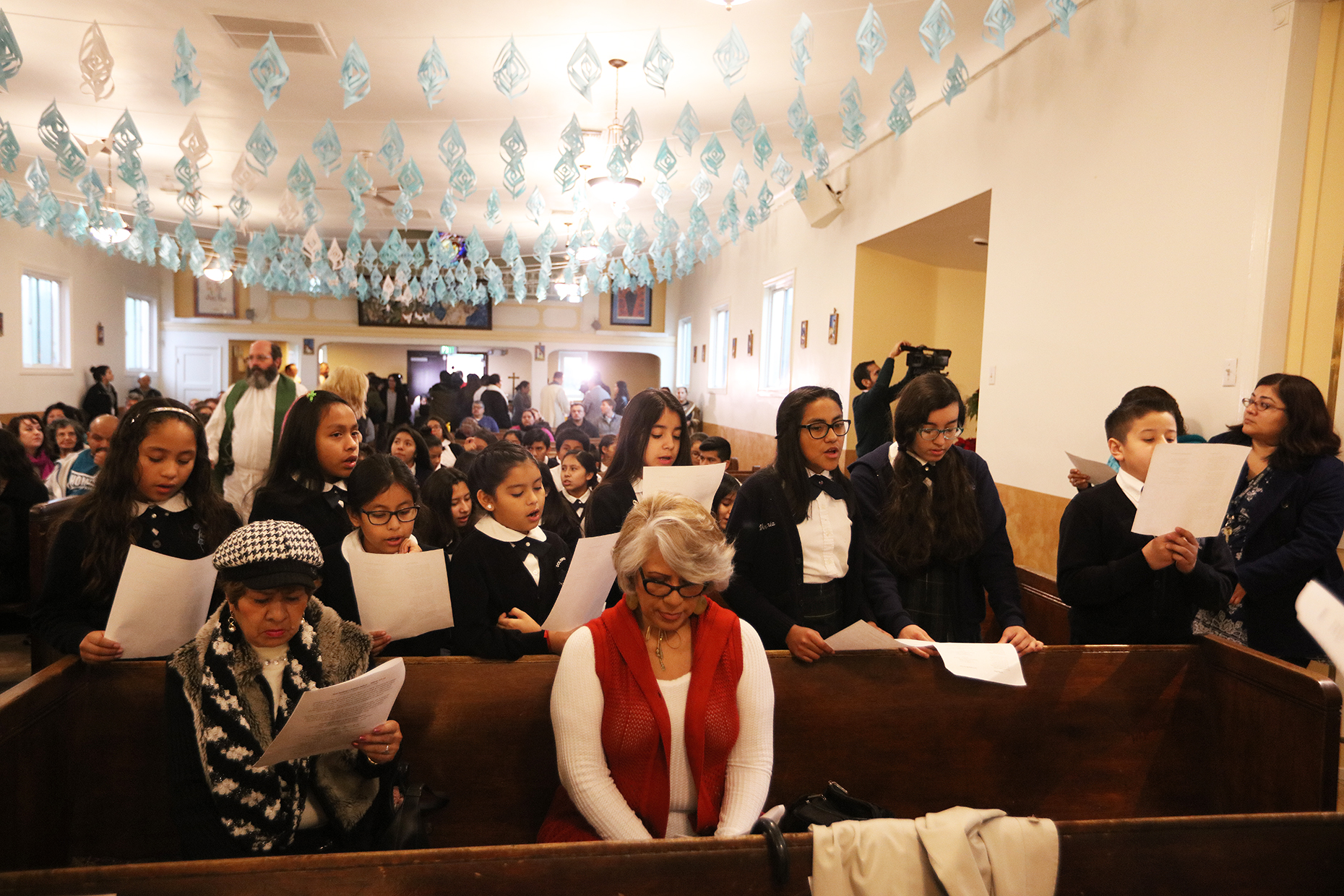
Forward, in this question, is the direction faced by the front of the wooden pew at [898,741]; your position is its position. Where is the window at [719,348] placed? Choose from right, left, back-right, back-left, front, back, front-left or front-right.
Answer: back

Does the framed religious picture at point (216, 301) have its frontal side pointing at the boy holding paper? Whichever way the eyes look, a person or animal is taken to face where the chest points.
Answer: yes

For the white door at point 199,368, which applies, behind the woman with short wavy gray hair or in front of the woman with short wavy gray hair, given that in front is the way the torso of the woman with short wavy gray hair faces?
behind

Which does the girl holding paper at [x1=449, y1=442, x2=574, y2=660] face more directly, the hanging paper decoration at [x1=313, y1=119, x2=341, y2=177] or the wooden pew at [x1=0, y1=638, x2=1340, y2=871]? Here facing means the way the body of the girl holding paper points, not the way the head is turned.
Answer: the wooden pew

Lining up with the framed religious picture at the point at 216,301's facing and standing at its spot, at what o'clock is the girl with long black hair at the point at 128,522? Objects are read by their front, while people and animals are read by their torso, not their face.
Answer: The girl with long black hair is roughly at 12 o'clock from the framed religious picture.

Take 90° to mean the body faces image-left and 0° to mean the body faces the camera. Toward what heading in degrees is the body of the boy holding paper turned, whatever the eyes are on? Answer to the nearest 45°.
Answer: approximately 315°

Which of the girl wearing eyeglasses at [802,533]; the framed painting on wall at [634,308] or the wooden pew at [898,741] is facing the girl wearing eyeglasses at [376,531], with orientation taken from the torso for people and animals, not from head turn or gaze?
the framed painting on wall

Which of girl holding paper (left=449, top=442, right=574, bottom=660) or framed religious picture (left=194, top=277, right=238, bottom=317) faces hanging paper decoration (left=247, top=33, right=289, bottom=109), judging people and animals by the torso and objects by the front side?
the framed religious picture
